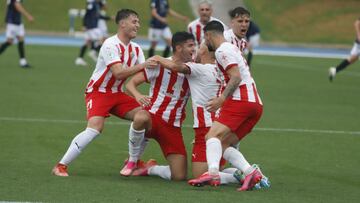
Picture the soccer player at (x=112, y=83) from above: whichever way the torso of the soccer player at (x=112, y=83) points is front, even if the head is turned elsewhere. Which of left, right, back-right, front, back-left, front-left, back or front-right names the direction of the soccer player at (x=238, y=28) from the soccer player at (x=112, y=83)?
front-left

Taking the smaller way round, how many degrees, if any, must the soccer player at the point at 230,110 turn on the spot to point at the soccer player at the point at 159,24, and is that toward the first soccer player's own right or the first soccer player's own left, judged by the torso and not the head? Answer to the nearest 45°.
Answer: approximately 90° to the first soccer player's own right

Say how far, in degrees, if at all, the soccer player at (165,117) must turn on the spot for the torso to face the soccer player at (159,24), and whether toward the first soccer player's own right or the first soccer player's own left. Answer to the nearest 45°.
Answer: approximately 180°

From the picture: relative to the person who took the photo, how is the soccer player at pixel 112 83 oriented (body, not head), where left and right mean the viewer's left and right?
facing the viewer and to the right of the viewer

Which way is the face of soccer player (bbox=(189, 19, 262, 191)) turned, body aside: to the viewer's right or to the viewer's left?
to the viewer's left

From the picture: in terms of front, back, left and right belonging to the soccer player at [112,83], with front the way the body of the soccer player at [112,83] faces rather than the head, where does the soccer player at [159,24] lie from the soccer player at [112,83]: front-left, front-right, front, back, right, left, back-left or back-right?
back-left

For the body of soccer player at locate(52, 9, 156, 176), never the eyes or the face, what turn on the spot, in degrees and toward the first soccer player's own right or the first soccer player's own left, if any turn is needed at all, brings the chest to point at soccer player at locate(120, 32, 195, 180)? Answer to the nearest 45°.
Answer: approximately 45° to the first soccer player's own left

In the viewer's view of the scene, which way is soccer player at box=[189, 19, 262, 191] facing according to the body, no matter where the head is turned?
to the viewer's left

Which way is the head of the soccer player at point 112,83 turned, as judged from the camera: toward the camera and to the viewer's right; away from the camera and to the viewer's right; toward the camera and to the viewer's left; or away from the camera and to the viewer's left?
toward the camera and to the viewer's right

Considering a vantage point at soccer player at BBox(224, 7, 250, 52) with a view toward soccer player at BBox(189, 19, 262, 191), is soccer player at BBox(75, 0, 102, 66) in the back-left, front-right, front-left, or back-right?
back-right

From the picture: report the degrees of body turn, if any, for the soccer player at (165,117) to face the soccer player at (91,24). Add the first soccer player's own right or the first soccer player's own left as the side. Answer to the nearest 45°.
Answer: approximately 180°

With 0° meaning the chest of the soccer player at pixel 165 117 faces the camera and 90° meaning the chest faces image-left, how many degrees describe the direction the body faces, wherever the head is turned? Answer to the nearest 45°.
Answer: approximately 0°
